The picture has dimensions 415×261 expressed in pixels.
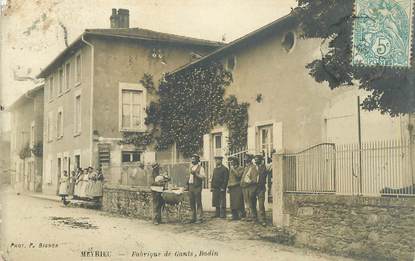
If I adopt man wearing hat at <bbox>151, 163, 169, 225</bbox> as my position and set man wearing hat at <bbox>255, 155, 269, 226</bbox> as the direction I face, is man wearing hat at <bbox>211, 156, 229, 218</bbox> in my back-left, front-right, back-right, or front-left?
front-left

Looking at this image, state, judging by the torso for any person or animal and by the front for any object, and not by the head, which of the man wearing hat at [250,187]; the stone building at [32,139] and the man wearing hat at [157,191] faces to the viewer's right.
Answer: the man wearing hat at [157,191]

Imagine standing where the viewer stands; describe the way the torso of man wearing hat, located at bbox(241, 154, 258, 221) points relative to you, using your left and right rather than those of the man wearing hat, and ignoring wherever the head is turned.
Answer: facing the viewer and to the left of the viewer

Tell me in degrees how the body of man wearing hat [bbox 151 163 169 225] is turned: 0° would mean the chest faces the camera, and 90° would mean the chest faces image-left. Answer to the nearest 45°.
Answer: approximately 270°

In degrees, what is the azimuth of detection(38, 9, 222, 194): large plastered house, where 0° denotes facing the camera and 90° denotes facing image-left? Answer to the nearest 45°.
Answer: approximately 45°

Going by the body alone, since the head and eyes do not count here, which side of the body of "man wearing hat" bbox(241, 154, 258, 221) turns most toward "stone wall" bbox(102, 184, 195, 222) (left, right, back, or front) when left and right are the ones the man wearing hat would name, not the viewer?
right

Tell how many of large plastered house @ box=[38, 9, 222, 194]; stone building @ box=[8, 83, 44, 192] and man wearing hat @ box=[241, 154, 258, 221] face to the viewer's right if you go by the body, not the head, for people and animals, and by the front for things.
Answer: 0
